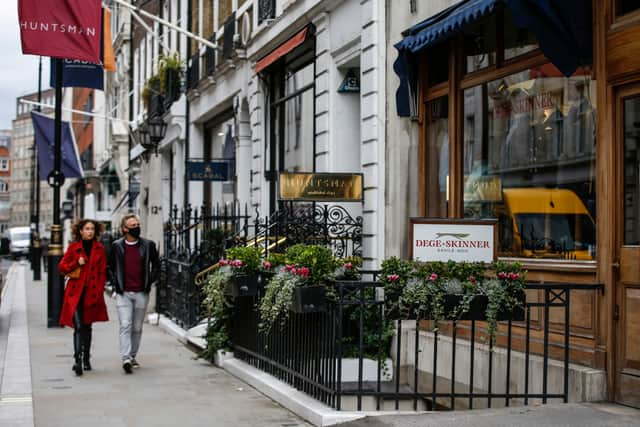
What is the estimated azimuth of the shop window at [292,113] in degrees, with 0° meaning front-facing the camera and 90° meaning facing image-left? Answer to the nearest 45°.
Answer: approximately 45°

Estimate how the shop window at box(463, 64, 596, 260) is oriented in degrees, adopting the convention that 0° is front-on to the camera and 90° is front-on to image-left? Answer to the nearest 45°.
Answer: approximately 45°

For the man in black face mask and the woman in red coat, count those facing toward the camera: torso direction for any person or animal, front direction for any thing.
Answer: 2

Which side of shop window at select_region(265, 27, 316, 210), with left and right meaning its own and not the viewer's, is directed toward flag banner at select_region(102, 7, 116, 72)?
right

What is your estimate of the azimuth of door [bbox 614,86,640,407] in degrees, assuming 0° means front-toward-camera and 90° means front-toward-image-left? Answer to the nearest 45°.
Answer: approximately 45°

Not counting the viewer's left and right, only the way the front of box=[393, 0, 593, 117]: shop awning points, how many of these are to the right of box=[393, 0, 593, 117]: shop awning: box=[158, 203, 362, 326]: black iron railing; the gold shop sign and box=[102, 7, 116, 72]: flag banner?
3

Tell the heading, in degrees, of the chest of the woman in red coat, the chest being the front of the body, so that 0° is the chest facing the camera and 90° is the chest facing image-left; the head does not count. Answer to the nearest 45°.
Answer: approximately 0°

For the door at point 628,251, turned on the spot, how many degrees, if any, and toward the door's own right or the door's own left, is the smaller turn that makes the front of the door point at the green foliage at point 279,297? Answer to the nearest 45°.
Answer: approximately 45° to the door's own right

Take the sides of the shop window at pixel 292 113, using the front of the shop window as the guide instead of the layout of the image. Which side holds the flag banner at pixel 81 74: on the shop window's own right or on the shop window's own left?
on the shop window's own right

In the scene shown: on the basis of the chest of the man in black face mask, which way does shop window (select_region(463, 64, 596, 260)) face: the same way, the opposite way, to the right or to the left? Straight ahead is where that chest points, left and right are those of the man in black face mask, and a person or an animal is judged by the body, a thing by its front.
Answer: to the right
